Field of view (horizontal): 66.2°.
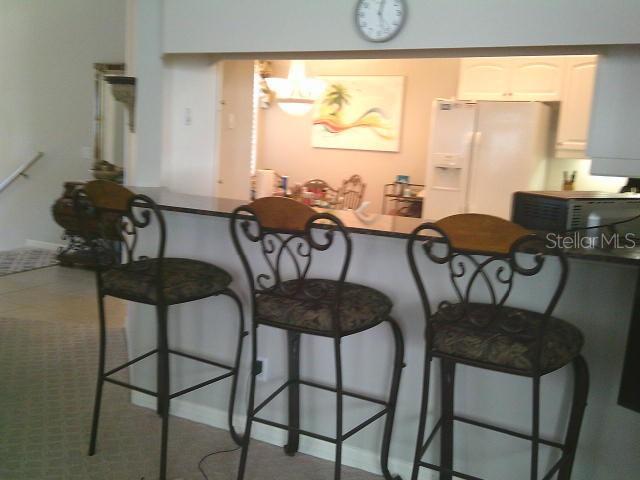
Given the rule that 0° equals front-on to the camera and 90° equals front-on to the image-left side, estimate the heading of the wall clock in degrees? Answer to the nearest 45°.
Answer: approximately 0°

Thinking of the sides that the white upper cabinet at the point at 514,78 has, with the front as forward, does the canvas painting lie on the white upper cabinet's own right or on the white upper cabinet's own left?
on the white upper cabinet's own right

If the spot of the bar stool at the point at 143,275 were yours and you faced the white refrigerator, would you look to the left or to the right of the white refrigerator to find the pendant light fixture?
left

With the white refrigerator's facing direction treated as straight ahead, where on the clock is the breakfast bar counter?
The breakfast bar counter is roughly at 12 o'clock from the white refrigerator.

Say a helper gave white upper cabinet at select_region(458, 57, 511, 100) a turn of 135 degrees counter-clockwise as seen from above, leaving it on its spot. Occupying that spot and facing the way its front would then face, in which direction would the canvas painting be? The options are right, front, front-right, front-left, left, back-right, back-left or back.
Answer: left

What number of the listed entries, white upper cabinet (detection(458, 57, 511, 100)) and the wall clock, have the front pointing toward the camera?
2

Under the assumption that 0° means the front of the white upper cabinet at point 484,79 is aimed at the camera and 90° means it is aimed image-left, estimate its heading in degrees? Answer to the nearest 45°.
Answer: approximately 0°

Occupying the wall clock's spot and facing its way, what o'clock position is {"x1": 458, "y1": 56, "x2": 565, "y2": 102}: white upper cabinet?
The white upper cabinet is roughly at 7 o'clock from the wall clock.

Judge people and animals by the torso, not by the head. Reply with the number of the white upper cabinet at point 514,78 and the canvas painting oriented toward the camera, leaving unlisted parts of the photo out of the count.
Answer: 2

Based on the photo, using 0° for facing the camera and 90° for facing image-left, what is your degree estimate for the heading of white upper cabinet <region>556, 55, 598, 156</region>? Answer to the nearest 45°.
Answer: approximately 45°
